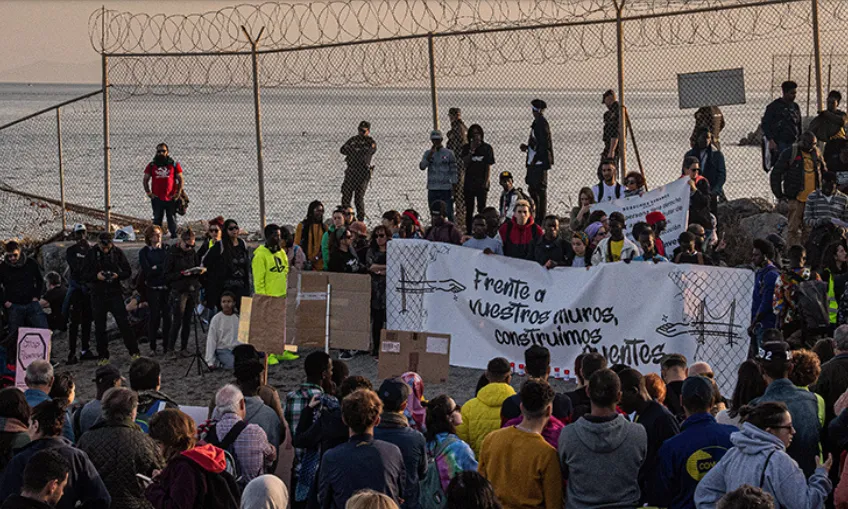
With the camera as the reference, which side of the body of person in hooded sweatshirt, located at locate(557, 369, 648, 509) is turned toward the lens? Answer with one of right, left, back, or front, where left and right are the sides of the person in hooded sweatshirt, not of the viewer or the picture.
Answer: back

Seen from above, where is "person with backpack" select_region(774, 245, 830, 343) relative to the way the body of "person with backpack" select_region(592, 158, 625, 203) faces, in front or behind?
in front

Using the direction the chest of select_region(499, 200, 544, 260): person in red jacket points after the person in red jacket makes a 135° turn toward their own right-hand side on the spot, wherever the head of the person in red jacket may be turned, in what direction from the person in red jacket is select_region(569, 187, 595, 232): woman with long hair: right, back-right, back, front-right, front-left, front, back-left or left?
right

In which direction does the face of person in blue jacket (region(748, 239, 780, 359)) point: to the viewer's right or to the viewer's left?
to the viewer's left

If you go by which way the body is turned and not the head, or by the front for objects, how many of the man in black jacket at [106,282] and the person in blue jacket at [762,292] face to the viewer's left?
1

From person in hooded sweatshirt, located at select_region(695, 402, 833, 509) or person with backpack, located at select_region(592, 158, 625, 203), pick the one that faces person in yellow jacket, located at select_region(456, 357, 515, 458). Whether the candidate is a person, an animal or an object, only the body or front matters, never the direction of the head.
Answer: the person with backpack

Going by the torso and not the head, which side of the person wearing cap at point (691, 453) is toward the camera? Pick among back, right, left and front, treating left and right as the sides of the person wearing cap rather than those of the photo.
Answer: back

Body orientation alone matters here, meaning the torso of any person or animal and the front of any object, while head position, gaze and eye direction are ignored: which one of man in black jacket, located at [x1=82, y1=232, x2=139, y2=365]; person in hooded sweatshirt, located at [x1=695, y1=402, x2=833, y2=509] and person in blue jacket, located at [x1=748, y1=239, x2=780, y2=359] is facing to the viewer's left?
the person in blue jacket

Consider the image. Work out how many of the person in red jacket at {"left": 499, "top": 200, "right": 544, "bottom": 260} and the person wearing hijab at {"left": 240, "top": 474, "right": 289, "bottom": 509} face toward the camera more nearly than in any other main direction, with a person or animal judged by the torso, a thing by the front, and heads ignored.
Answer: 1

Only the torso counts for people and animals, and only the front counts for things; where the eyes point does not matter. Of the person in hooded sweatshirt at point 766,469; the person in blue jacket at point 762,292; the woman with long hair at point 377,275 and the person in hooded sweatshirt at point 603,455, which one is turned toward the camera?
the woman with long hair

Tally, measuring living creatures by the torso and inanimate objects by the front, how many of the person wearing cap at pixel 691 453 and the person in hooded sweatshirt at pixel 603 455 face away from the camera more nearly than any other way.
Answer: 2

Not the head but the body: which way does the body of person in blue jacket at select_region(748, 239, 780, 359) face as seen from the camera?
to the viewer's left
